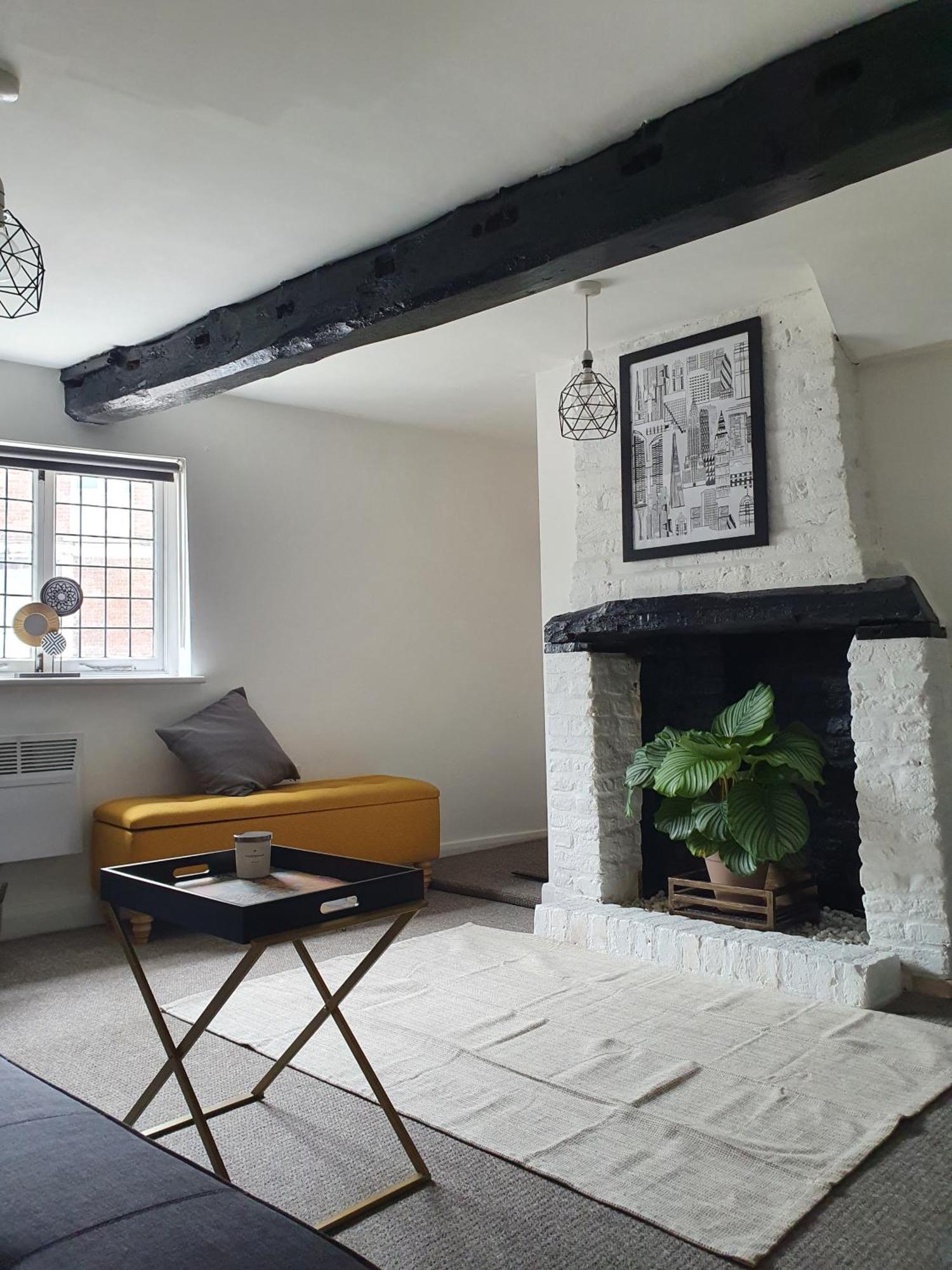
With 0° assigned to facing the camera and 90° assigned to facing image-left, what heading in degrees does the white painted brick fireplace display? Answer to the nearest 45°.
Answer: approximately 45°

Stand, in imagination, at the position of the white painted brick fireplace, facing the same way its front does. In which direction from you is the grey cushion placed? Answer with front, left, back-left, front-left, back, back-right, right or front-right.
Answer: front-right

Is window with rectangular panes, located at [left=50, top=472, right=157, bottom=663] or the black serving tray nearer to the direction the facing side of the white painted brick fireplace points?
the black serving tray

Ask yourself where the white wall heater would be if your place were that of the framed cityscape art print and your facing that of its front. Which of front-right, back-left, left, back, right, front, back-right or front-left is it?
front-right

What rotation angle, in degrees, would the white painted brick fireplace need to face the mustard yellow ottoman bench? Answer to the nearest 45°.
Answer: approximately 45° to its right

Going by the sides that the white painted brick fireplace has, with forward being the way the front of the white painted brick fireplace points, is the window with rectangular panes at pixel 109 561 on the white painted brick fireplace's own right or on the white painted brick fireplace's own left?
on the white painted brick fireplace's own right

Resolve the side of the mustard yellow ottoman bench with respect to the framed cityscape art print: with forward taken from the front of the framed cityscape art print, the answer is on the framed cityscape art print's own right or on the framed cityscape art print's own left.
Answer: on the framed cityscape art print's own right
